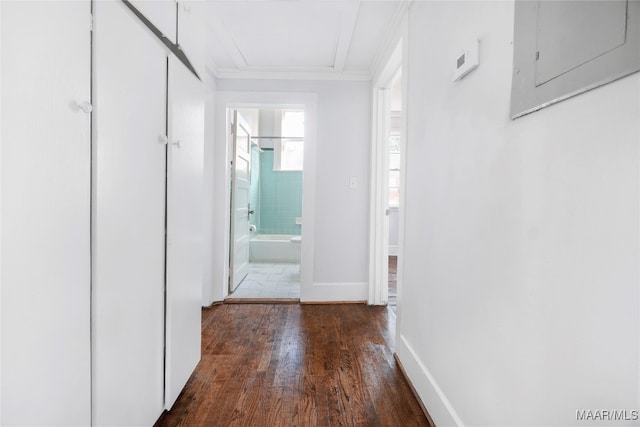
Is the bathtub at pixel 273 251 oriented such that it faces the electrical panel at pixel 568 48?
yes

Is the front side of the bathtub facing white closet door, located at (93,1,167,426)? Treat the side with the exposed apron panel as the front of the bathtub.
yes

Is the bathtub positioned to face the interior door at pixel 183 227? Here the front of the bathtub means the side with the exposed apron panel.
yes

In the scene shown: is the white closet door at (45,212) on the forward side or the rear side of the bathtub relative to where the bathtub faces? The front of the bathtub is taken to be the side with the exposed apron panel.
on the forward side

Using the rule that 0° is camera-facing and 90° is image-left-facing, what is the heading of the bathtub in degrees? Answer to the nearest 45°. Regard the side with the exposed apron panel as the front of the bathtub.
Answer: approximately 0°
